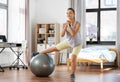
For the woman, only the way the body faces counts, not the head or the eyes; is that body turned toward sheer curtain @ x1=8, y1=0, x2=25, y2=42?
no

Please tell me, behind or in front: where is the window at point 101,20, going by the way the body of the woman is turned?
behind

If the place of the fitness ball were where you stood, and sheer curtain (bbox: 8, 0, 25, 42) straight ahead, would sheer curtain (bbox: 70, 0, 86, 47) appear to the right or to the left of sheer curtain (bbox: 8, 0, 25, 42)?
right

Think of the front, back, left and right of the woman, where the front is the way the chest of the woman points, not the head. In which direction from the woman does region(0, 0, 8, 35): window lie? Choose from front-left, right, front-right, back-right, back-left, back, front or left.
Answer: right

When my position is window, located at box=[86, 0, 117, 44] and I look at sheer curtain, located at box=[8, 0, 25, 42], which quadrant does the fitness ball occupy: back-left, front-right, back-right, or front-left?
front-left

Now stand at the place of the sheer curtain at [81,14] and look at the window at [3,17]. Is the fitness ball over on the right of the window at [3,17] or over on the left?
left

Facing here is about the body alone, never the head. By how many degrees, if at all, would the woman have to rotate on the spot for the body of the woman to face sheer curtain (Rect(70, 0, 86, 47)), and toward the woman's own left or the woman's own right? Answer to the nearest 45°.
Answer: approximately 135° to the woman's own right

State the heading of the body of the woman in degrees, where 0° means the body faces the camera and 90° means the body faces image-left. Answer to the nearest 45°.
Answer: approximately 45°
